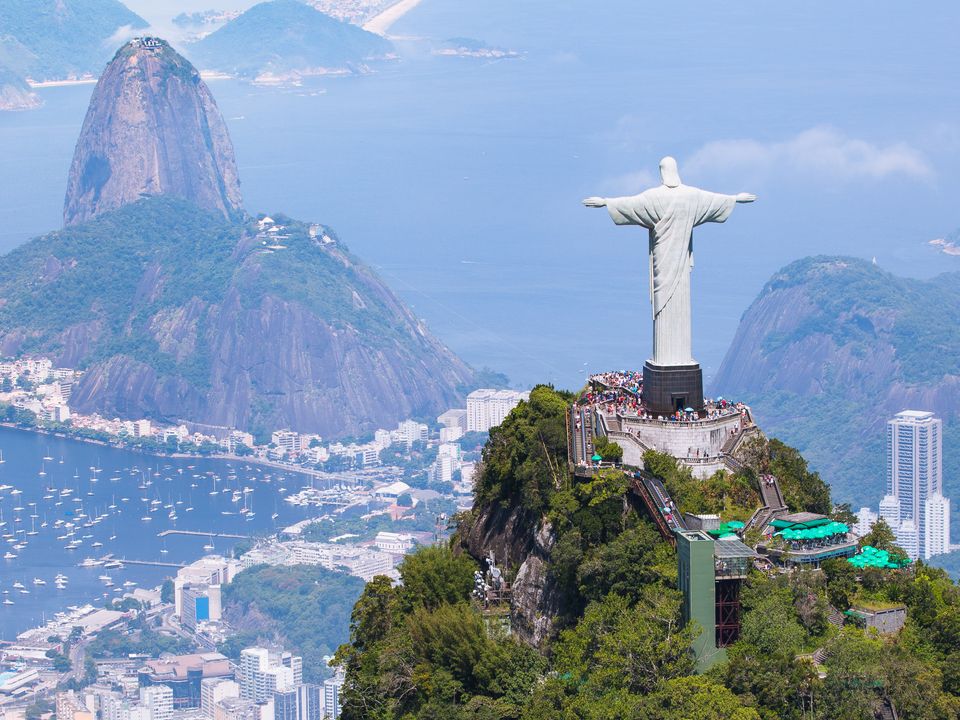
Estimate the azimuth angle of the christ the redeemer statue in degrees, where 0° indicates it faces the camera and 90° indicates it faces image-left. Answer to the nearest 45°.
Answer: approximately 180°
